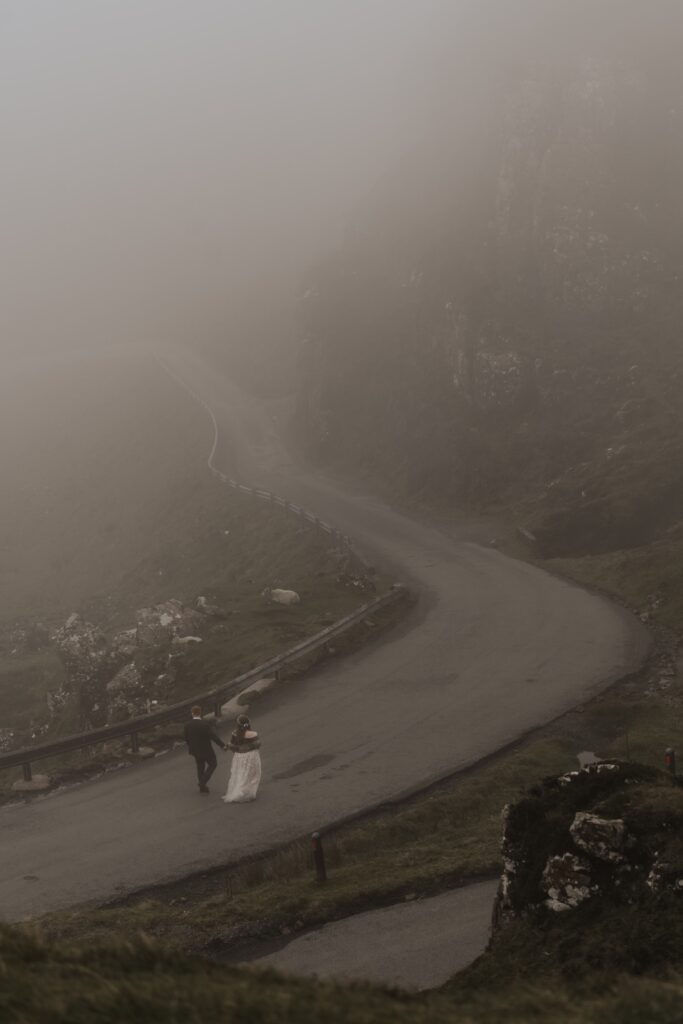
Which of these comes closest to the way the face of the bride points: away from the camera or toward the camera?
away from the camera

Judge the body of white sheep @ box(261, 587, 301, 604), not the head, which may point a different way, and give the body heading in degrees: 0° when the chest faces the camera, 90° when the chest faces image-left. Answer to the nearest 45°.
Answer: approximately 90°

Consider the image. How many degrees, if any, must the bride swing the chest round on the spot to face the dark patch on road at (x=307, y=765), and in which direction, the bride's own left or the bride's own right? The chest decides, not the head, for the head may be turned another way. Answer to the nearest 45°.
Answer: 0° — they already face it

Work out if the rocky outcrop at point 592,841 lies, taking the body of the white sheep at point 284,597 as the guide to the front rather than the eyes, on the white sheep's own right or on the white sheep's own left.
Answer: on the white sheep's own left

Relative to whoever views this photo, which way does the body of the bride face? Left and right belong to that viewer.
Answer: facing away from the viewer and to the right of the viewer

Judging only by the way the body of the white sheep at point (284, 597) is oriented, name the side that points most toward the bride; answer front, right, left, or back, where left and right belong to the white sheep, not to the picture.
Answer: left

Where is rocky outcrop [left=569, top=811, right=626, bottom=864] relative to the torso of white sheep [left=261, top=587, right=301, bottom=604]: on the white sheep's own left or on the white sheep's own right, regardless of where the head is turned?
on the white sheep's own left

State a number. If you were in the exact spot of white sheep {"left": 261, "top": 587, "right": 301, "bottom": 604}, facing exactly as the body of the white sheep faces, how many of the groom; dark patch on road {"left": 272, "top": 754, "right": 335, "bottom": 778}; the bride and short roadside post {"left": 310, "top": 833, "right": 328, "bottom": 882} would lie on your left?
4

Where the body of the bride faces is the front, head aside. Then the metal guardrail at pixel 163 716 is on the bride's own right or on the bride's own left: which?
on the bride's own left

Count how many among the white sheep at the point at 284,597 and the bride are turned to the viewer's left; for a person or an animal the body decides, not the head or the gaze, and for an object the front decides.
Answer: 1

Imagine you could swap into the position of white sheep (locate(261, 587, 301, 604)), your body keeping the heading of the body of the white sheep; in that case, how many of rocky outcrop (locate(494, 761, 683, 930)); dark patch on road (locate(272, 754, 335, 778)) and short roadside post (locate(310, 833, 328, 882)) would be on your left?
3
